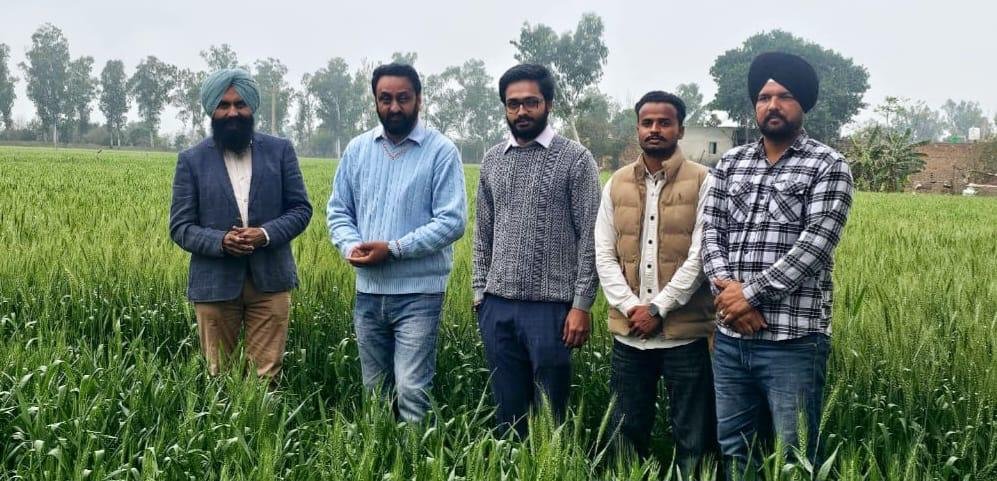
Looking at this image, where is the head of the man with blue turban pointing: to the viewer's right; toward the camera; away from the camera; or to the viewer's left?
toward the camera

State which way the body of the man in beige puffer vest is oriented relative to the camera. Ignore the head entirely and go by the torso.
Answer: toward the camera

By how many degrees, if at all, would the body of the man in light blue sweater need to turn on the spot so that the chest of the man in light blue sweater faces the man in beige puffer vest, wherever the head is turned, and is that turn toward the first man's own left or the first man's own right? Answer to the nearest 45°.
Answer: approximately 90° to the first man's own left

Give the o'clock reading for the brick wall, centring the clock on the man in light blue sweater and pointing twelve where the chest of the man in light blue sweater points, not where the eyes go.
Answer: The brick wall is roughly at 6 o'clock from the man in light blue sweater.

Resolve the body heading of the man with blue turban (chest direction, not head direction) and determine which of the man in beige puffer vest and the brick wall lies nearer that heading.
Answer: the man in beige puffer vest

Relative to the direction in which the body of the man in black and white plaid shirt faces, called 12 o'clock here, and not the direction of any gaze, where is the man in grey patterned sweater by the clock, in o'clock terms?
The man in grey patterned sweater is roughly at 2 o'clock from the man in black and white plaid shirt.

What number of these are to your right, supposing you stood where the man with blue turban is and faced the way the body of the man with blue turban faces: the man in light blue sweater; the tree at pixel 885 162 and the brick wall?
0

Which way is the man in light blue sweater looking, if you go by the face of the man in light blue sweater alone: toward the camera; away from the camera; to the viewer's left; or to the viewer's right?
toward the camera

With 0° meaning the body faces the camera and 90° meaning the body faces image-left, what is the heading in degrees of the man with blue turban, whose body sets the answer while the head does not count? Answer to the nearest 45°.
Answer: approximately 0°

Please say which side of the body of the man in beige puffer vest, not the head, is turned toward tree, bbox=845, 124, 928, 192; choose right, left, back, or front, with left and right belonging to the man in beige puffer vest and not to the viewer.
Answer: back

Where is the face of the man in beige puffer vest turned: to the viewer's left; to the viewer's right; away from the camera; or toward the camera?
toward the camera

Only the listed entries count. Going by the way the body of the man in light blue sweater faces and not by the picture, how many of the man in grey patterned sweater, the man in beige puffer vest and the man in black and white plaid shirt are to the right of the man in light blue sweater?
0

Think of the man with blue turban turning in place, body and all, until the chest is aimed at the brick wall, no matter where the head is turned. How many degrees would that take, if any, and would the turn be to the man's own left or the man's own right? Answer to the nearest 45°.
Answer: approximately 135° to the man's own left

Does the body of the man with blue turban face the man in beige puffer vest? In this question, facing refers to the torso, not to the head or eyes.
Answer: no

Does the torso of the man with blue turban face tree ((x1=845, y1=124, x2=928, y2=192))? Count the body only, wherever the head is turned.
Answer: no

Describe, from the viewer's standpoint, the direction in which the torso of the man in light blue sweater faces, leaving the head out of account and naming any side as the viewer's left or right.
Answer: facing the viewer and to the left of the viewer

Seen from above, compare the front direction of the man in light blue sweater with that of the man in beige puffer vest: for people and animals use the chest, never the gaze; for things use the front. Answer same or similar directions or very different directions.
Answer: same or similar directions
